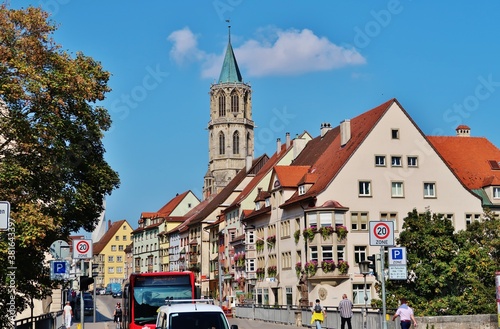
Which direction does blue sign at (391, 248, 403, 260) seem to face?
toward the camera

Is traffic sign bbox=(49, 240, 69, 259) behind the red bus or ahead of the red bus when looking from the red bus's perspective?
ahead

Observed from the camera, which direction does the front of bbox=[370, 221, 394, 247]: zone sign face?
facing the viewer

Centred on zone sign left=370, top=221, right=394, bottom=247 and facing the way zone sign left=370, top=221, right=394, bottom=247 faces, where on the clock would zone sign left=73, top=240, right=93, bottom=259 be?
zone sign left=73, top=240, right=93, bottom=259 is roughly at 4 o'clock from zone sign left=370, top=221, right=394, bottom=247.

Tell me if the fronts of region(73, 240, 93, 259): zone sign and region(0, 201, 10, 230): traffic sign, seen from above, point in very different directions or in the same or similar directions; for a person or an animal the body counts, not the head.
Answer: same or similar directions

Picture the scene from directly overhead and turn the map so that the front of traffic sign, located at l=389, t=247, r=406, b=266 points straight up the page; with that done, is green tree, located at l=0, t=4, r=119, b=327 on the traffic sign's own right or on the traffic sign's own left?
on the traffic sign's own right

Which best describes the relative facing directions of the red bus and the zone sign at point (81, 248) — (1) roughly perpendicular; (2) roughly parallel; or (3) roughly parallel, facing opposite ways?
roughly parallel

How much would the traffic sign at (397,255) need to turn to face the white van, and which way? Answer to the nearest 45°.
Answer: approximately 45° to its right

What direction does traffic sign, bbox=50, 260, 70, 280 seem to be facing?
toward the camera

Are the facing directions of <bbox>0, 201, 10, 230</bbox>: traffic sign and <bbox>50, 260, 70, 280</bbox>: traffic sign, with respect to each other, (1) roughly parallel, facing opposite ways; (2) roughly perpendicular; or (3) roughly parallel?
roughly parallel

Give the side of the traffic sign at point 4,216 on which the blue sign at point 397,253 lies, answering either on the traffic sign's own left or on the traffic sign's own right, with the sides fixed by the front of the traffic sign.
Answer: on the traffic sign's own left

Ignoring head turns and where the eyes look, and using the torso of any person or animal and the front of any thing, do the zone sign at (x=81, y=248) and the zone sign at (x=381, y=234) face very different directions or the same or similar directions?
same or similar directions

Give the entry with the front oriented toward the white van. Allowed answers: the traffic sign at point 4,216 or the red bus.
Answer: the red bus

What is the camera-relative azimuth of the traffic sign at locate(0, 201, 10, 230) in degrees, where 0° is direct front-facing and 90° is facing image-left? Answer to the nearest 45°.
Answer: approximately 0°
